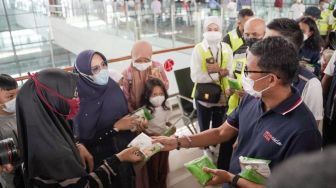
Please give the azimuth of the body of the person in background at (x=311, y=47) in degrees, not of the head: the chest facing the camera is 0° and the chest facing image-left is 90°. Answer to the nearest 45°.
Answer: approximately 45°

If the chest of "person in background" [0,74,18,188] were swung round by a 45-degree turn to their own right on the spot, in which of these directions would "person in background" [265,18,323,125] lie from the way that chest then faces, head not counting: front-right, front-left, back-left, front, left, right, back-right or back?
front-left

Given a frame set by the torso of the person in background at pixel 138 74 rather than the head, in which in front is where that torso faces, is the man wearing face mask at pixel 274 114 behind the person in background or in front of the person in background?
in front

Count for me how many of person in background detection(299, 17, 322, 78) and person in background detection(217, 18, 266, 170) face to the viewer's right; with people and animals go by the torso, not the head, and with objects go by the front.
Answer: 0

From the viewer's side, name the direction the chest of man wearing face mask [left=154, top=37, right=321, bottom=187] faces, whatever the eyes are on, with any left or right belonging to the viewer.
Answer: facing the viewer and to the left of the viewer

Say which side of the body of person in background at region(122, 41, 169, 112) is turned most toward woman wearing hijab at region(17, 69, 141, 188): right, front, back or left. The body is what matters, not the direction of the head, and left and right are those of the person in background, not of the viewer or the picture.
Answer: front

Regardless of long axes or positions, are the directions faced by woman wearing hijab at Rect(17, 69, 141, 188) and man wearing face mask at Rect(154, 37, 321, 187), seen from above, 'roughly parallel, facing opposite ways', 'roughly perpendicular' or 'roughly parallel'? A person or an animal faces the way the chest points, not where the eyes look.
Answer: roughly parallel, facing opposite ways

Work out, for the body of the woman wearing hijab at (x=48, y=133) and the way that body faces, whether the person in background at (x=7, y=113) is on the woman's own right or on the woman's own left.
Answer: on the woman's own left

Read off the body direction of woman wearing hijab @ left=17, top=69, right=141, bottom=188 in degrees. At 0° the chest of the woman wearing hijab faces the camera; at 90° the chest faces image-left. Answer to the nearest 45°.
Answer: approximately 270°

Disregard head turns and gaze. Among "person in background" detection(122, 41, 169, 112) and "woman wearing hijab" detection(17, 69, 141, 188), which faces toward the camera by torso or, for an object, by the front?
the person in background

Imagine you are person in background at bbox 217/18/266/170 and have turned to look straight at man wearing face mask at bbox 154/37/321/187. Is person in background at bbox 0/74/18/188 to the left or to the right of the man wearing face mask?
right

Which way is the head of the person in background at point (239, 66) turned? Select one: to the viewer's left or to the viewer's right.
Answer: to the viewer's left

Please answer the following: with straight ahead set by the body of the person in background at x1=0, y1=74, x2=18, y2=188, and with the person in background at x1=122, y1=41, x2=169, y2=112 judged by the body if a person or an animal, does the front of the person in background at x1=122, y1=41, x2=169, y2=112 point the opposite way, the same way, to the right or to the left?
to the right

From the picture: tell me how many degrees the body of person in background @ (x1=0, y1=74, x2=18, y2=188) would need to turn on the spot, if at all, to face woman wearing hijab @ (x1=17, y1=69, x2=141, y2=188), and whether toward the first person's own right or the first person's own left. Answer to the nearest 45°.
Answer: approximately 45° to the first person's own right

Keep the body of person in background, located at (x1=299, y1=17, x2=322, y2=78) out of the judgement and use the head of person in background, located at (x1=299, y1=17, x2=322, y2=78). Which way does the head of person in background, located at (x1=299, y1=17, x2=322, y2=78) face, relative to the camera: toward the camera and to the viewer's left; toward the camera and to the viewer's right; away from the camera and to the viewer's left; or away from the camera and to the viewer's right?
toward the camera and to the viewer's left

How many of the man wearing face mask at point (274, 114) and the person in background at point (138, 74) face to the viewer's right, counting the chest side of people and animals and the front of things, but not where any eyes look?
0
